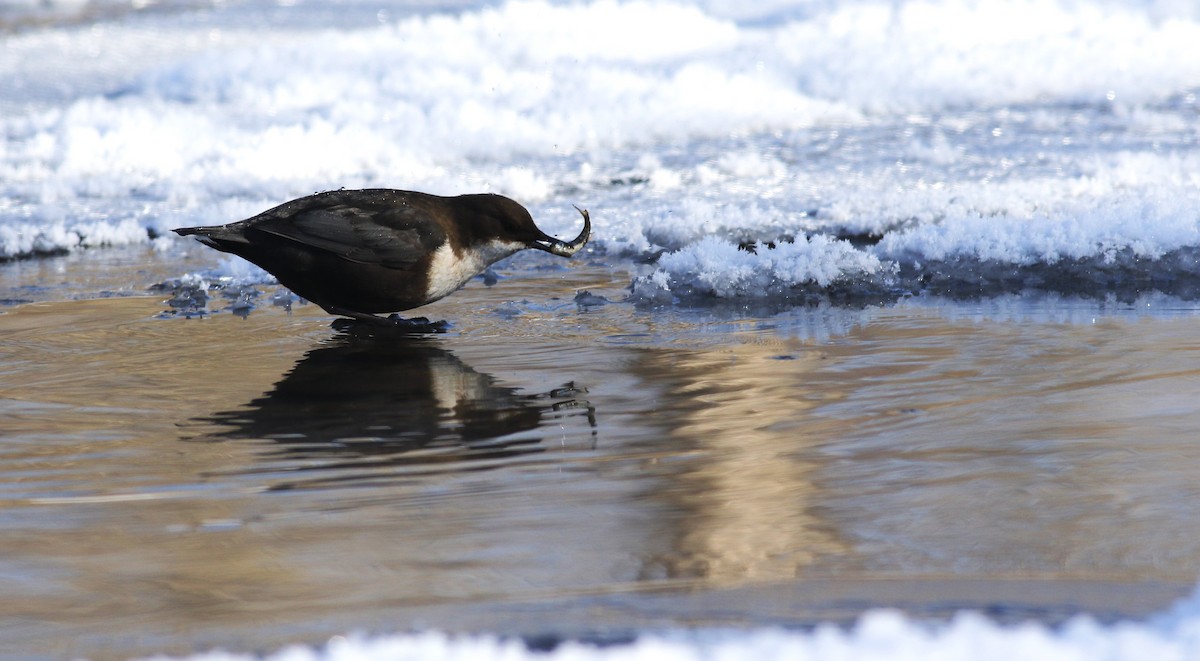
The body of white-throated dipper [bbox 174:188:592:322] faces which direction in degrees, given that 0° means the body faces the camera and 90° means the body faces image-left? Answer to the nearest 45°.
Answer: approximately 270°
